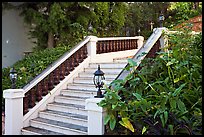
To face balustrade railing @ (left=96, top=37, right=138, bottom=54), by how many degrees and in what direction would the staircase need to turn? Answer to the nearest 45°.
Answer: approximately 180°

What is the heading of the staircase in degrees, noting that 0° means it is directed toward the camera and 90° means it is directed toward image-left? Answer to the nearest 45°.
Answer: approximately 45°

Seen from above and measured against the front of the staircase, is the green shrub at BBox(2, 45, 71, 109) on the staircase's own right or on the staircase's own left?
on the staircase's own right
